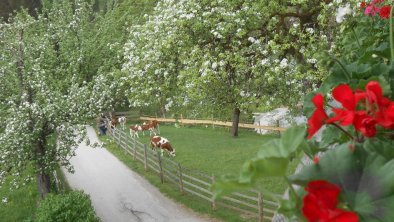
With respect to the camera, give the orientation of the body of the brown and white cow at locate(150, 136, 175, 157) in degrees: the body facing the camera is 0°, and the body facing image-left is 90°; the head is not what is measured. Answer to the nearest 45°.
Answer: approximately 315°

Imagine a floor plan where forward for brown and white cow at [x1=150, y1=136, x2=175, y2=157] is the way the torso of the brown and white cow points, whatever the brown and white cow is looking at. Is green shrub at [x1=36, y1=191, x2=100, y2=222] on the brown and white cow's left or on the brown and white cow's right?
on the brown and white cow's right

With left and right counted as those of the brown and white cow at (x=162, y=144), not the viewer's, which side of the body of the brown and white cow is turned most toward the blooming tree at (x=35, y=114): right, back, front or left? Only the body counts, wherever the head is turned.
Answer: right

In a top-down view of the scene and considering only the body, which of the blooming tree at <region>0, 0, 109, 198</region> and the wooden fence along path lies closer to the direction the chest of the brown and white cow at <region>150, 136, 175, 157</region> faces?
the wooden fence along path
